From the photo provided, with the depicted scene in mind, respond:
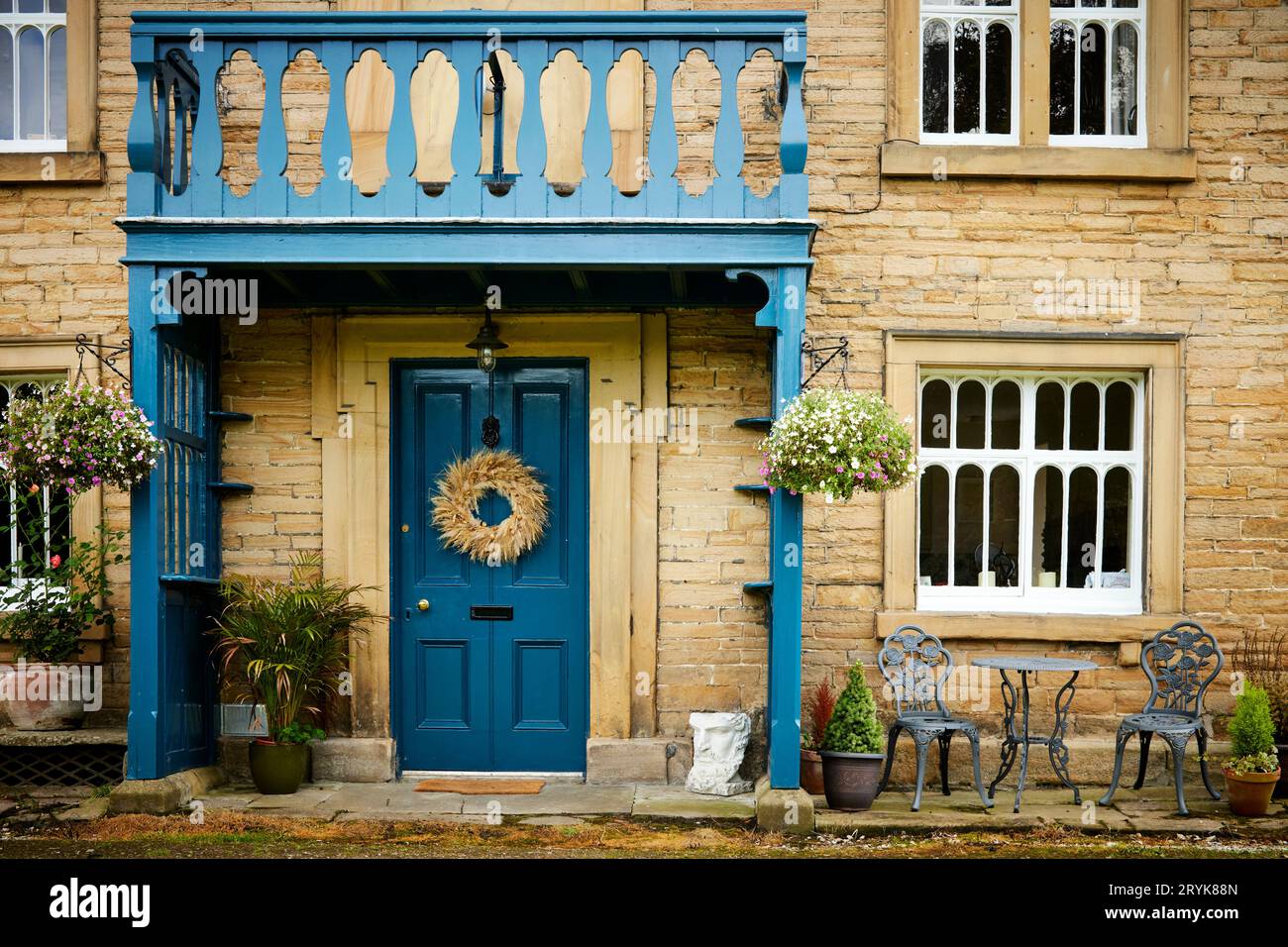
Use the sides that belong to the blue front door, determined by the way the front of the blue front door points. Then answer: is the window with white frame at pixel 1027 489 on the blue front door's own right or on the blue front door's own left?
on the blue front door's own left

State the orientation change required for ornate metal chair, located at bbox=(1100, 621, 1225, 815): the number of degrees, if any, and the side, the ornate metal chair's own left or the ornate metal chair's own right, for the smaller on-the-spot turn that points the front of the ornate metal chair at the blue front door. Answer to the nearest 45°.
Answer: approximately 45° to the ornate metal chair's own right

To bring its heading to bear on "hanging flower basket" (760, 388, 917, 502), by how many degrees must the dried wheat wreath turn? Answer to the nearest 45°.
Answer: approximately 45° to its left

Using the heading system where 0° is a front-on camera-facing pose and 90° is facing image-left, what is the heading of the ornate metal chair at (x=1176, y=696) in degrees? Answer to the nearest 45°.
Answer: approximately 45°

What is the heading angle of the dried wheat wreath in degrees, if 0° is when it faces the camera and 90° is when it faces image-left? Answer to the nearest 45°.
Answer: approximately 0°

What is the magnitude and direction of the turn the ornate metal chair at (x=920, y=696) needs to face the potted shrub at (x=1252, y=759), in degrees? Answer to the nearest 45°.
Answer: approximately 45° to its left
